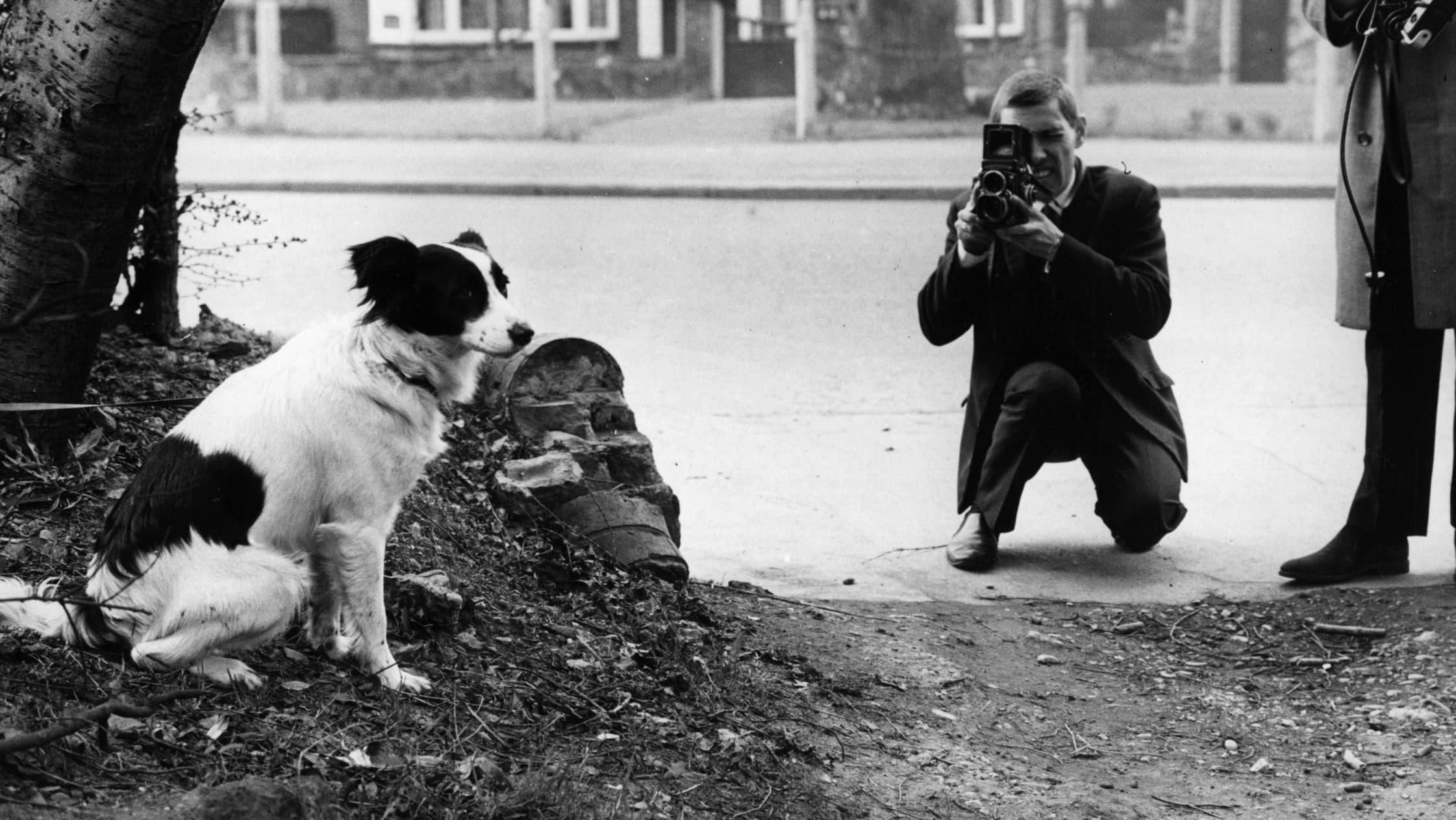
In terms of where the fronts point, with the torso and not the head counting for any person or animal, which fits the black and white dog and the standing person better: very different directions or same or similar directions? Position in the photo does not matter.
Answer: very different directions

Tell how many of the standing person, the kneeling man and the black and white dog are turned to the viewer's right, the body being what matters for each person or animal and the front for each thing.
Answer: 1

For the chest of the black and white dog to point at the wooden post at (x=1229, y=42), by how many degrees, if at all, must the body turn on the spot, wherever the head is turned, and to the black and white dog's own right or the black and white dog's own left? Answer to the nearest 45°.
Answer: approximately 45° to the black and white dog's own left

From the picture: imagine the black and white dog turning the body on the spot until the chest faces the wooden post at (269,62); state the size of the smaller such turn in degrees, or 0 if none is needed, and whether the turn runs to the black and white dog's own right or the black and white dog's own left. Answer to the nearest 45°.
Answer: approximately 90° to the black and white dog's own left

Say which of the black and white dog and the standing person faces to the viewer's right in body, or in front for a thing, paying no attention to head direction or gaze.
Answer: the black and white dog

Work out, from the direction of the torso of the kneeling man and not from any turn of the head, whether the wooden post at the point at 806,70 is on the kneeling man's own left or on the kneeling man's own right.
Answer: on the kneeling man's own right

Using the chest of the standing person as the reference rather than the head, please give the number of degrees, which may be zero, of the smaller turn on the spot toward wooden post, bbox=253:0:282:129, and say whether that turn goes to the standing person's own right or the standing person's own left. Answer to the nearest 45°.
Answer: approximately 90° to the standing person's own right

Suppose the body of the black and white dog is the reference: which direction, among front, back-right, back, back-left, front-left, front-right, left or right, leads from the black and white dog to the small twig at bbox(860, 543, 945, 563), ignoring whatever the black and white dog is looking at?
front-left

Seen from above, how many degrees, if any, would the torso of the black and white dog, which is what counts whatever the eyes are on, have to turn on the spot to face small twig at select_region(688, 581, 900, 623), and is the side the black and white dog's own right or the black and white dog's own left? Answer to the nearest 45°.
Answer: approximately 45° to the black and white dog's own left

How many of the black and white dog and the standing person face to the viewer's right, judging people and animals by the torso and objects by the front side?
1

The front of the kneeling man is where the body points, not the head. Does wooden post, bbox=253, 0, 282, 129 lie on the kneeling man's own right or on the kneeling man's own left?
on the kneeling man's own right

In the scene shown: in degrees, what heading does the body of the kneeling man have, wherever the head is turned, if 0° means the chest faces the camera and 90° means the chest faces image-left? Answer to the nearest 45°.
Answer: approximately 45°

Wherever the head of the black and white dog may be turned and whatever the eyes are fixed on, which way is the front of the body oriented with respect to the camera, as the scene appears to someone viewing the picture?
to the viewer's right
